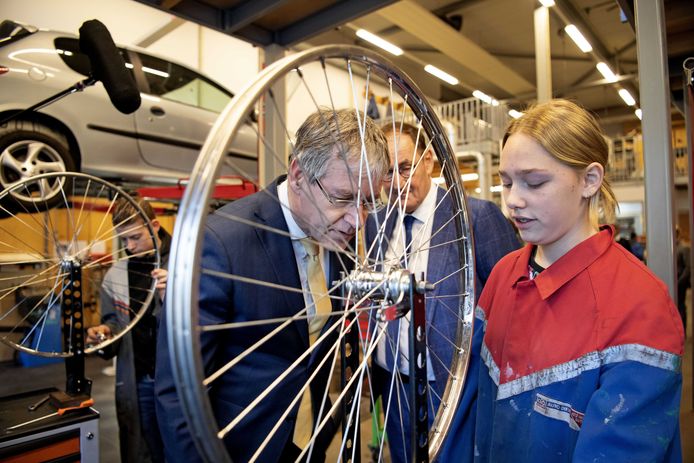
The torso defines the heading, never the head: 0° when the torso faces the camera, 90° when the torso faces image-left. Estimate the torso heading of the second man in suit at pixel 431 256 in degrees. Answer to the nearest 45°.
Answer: approximately 45°

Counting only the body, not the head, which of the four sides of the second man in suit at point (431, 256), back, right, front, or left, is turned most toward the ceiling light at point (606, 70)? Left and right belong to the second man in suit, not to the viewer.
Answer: back

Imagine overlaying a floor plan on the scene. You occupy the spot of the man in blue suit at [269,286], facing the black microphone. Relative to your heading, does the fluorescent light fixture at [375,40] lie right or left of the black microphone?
right

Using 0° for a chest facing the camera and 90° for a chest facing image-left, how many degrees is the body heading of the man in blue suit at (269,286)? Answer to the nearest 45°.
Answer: approximately 315°

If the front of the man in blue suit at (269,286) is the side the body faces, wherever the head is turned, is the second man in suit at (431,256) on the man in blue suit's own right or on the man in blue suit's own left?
on the man in blue suit's own left

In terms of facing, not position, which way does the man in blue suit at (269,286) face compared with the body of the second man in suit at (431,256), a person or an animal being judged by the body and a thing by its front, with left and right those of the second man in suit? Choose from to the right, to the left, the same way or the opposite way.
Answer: to the left

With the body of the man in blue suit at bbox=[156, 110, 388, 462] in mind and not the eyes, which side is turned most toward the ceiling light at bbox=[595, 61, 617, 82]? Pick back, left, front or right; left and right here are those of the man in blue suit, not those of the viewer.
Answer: left
